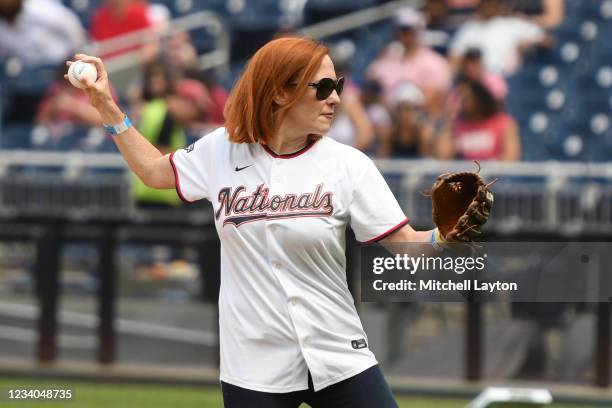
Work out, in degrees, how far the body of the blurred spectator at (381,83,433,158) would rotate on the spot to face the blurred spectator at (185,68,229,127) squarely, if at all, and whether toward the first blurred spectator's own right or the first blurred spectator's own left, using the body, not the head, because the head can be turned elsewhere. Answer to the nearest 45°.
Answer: approximately 90° to the first blurred spectator's own right

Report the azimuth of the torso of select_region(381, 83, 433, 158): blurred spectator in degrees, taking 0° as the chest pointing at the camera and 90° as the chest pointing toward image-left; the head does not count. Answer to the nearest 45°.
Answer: approximately 0°

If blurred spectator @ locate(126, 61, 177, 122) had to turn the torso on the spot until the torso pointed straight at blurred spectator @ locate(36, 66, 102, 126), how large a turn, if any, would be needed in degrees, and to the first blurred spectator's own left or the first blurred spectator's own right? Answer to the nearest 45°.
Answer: approximately 135° to the first blurred spectator's own right

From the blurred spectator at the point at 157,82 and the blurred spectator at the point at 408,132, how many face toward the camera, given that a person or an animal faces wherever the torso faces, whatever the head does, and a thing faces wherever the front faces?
2

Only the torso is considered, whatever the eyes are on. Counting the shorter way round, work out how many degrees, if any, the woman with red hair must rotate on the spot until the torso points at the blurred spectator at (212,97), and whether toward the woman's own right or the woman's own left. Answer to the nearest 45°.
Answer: approximately 180°

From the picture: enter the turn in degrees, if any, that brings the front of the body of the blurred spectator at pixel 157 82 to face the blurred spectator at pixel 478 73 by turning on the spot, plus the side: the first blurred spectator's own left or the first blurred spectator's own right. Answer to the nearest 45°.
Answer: approximately 90° to the first blurred spectator's own left

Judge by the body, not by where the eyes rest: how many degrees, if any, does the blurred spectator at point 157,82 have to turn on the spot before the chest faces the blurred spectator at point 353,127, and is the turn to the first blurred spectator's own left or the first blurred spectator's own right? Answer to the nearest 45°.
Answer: approximately 90° to the first blurred spectator's own left

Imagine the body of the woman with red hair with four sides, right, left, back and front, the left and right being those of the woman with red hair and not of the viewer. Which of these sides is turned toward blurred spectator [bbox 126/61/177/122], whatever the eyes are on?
back

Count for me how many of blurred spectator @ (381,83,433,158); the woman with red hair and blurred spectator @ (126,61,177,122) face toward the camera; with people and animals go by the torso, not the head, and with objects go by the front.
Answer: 3

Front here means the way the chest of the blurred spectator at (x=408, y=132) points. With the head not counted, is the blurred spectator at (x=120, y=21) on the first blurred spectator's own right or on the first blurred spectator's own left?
on the first blurred spectator's own right
